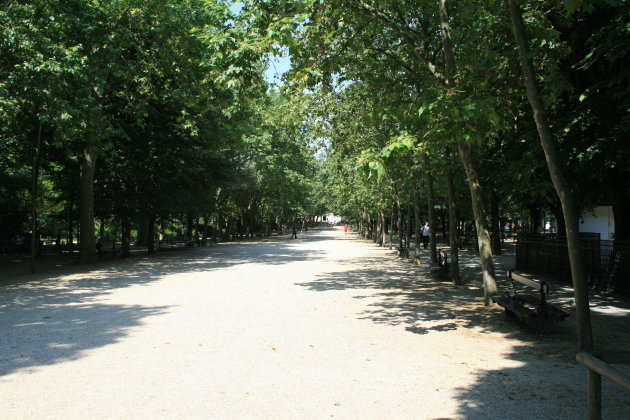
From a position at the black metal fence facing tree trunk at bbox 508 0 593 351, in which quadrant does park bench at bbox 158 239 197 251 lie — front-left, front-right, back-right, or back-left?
back-right

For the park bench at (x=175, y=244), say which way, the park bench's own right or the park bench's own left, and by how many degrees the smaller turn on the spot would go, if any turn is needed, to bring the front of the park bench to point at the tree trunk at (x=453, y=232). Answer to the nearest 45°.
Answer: approximately 45° to the park bench's own right

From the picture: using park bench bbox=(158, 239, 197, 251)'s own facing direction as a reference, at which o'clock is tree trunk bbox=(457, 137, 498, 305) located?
The tree trunk is roughly at 1 o'clock from the park bench.

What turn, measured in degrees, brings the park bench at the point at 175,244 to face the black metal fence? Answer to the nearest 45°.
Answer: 0° — it already faces it

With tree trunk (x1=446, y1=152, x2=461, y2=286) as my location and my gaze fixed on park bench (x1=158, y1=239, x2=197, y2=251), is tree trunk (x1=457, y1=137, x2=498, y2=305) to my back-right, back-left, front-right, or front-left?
back-left

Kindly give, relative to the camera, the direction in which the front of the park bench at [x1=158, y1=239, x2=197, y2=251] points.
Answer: facing the viewer and to the right of the viewer

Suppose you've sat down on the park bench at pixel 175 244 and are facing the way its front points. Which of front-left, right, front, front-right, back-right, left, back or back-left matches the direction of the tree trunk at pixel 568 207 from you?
front-right

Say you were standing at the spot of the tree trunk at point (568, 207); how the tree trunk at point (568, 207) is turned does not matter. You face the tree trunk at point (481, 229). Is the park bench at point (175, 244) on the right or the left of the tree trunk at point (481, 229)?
left

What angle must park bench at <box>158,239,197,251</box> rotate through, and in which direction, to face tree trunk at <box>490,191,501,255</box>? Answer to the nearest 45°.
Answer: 0° — it already faces it
